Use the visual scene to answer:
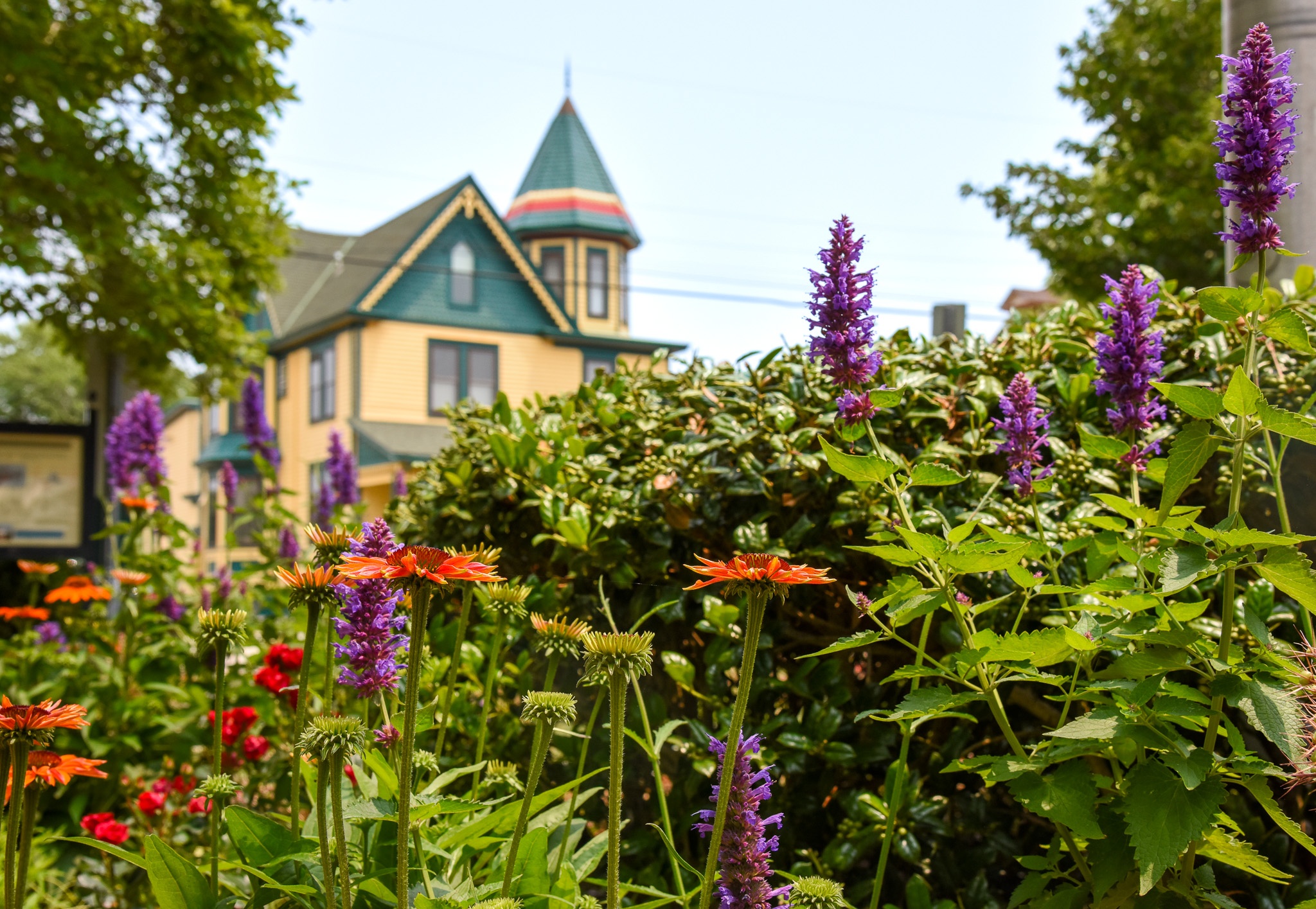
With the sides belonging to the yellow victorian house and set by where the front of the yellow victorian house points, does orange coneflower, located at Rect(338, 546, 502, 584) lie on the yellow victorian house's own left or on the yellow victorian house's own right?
on the yellow victorian house's own right

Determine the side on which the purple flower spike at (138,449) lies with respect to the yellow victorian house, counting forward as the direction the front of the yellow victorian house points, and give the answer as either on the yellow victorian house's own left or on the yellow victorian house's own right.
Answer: on the yellow victorian house's own right

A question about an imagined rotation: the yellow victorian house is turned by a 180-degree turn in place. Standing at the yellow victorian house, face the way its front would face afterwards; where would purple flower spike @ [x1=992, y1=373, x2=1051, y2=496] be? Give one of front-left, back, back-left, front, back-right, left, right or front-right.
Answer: back-left

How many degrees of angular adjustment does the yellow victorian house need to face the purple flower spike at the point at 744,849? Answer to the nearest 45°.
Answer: approximately 45° to its right

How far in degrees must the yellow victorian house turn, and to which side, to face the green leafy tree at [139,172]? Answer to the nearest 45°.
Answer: approximately 45° to its right

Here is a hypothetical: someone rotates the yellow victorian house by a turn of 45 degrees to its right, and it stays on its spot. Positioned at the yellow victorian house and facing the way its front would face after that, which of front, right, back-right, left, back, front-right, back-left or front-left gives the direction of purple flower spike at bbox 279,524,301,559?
front

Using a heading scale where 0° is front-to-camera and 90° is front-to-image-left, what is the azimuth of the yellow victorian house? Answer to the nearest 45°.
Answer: approximately 315°

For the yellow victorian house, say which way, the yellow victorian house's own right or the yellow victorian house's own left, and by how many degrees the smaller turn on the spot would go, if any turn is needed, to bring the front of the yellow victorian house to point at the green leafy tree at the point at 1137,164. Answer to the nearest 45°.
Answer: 0° — it already faces it

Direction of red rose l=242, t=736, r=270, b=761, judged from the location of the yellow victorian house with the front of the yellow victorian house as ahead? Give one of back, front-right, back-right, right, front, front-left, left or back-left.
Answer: front-right

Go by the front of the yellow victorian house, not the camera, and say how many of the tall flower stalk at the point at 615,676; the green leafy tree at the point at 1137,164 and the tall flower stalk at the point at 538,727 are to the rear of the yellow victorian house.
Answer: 0

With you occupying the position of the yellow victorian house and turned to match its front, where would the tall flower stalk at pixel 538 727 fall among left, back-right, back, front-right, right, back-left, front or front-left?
front-right

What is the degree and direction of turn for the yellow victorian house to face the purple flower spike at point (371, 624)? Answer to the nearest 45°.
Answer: approximately 45° to its right

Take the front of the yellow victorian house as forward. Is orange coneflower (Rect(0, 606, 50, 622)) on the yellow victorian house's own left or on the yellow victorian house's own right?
on the yellow victorian house's own right
